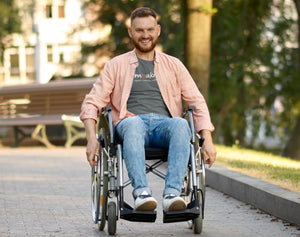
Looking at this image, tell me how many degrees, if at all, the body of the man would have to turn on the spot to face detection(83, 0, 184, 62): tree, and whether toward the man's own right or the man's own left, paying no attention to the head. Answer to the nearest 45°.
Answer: approximately 180°

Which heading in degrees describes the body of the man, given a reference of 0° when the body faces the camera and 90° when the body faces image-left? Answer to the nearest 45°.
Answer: approximately 0°

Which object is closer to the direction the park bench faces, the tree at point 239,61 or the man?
the man

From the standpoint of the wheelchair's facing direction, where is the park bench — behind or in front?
behind

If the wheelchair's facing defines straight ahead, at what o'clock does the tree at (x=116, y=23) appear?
The tree is roughly at 6 o'clock from the wheelchair.

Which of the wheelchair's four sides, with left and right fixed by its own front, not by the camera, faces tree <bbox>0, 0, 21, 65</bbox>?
back
